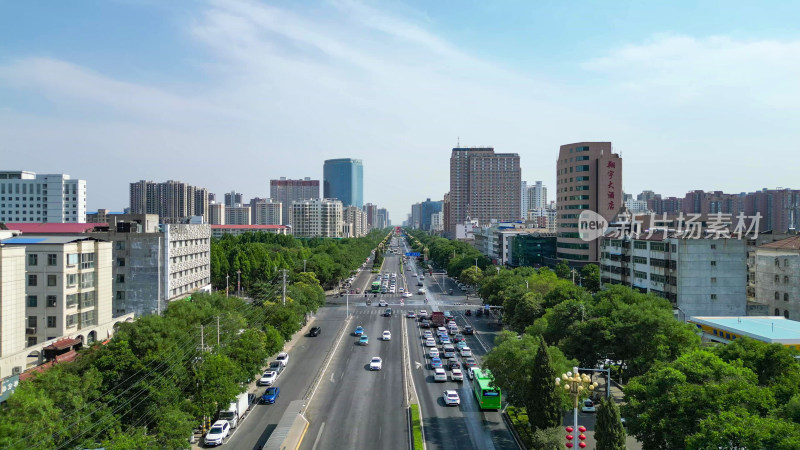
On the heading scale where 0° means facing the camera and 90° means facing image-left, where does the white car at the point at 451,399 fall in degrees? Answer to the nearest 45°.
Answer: approximately 180°

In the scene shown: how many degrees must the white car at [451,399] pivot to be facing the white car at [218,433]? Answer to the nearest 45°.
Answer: approximately 135° to its left

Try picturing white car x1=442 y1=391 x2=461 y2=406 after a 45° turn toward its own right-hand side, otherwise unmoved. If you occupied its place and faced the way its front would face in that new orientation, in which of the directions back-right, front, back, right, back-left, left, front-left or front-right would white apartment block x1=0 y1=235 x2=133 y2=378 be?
back-left

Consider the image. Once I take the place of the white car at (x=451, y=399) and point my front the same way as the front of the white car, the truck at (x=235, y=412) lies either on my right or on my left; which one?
on my left

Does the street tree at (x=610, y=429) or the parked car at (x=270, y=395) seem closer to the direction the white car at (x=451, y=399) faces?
the parked car

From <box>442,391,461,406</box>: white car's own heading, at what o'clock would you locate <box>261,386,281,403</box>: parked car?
The parked car is roughly at 9 o'clock from the white car.

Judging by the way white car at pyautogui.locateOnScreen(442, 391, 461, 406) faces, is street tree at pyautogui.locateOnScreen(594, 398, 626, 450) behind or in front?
behind

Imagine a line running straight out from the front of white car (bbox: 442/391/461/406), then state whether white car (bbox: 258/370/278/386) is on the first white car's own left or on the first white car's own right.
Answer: on the first white car's own left

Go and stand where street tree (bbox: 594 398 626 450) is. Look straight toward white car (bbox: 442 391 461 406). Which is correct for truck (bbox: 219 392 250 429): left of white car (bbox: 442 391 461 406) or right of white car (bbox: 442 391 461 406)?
left
